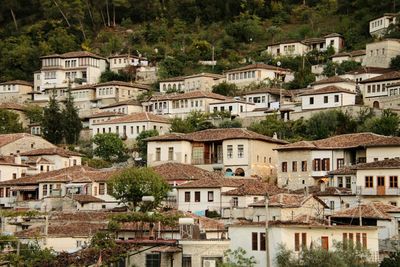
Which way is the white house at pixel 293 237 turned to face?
toward the camera

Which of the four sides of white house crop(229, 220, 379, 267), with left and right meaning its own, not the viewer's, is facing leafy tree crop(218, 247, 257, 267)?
right
